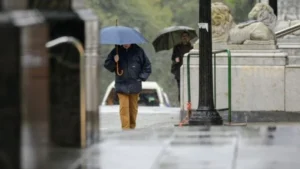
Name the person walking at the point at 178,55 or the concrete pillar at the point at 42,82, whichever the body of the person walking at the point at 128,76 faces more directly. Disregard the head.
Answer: the concrete pillar

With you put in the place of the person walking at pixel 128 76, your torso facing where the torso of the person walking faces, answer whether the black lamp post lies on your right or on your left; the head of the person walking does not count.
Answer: on your left

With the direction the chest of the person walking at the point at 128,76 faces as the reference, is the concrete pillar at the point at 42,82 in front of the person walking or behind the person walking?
in front

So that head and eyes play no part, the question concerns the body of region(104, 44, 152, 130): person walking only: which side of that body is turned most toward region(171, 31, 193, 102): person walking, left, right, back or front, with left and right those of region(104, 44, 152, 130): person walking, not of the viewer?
back

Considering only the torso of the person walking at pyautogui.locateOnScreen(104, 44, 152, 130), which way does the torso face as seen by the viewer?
toward the camera

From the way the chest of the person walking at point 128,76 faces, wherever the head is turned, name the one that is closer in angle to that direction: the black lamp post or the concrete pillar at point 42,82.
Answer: the concrete pillar
